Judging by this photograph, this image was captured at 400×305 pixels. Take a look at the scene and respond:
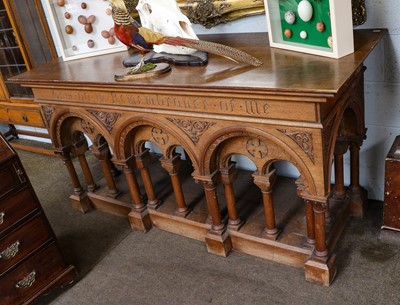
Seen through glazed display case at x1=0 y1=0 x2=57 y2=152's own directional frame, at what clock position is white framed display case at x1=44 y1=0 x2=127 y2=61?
The white framed display case is roughly at 10 o'clock from the glazed display case.

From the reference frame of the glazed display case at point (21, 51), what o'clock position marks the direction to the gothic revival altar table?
The gothic revival altar table is roughly at 10 o'clock from the glazed display case.

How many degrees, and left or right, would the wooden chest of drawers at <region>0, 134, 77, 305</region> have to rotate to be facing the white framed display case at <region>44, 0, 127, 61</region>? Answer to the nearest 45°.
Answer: approximately 90° to its left

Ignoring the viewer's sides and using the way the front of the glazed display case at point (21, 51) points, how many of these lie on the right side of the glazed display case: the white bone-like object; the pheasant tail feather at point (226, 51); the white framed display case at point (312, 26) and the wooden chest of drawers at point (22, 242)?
0

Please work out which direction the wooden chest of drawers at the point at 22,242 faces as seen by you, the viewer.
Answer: facing the viewer and to the right of the viewer

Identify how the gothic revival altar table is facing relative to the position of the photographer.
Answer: facing the viewer and to the left of the viewer

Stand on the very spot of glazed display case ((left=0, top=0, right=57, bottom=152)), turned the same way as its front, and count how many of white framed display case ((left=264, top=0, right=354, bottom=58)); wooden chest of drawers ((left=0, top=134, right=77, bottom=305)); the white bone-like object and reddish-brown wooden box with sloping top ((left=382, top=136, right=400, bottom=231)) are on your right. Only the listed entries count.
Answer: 0

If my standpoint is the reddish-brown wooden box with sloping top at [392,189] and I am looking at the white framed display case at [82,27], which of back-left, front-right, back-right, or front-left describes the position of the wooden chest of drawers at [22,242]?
front-left

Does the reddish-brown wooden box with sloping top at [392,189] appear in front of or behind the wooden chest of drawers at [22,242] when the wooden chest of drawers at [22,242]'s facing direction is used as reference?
in front

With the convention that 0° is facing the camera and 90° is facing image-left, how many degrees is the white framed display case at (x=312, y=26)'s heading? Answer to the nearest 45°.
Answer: approximately 45°

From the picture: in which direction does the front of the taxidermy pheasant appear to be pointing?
to the viewer's left

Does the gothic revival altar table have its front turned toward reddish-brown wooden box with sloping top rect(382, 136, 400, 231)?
no

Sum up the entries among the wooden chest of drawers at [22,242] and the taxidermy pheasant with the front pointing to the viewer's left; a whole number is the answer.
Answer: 1

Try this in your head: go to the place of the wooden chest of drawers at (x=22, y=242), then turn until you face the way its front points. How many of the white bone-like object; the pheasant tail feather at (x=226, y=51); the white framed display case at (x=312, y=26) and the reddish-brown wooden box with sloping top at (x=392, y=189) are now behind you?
0

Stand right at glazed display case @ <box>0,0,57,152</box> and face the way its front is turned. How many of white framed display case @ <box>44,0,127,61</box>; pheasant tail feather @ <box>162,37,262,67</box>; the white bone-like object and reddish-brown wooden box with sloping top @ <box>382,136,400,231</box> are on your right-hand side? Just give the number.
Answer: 0

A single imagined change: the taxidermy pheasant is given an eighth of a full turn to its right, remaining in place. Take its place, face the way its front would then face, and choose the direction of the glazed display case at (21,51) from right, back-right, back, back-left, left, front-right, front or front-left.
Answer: front
